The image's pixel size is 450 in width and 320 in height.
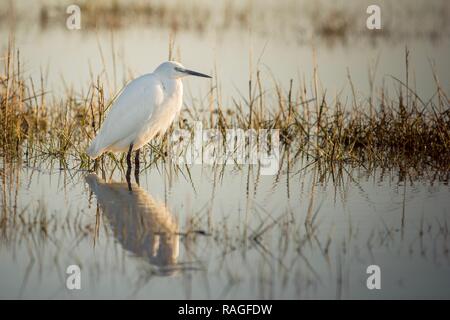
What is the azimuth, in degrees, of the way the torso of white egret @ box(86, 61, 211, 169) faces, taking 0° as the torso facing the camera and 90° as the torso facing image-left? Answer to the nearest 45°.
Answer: approximately 270°
